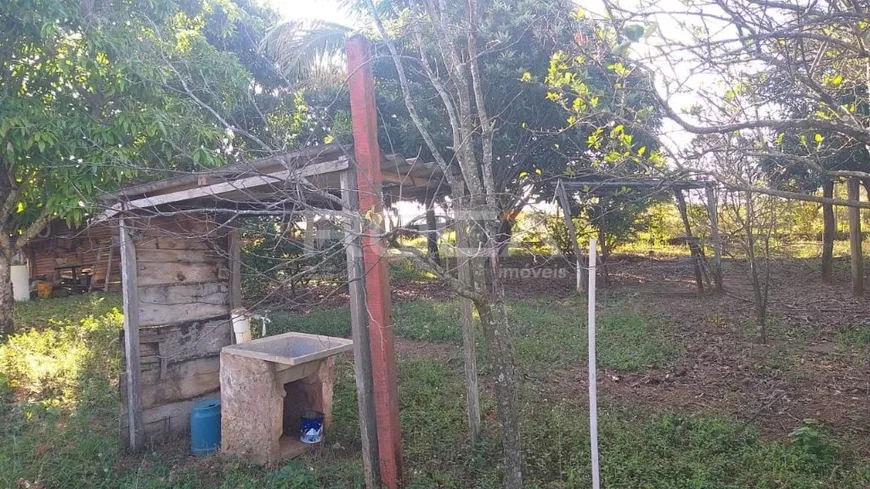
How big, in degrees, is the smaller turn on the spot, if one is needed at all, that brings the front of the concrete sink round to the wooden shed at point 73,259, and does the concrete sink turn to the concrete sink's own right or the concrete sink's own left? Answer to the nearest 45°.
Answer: approximately 180°

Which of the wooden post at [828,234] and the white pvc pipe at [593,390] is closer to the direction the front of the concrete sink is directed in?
the white pvc pipe

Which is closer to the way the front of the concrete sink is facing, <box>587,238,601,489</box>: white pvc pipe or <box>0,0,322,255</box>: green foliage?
the white pvc pipe

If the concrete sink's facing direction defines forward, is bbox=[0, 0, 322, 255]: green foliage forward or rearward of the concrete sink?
rearward

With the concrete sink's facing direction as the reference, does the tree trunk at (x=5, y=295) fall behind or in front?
behind

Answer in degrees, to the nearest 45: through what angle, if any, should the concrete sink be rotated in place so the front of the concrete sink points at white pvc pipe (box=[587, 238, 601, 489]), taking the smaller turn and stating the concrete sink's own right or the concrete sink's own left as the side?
0° — it already faces it

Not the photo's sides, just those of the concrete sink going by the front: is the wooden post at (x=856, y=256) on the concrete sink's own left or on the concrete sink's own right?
on the concrete sink's own left

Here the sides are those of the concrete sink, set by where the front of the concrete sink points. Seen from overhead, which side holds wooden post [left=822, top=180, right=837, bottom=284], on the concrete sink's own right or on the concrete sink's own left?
on the concrete sink's own left
